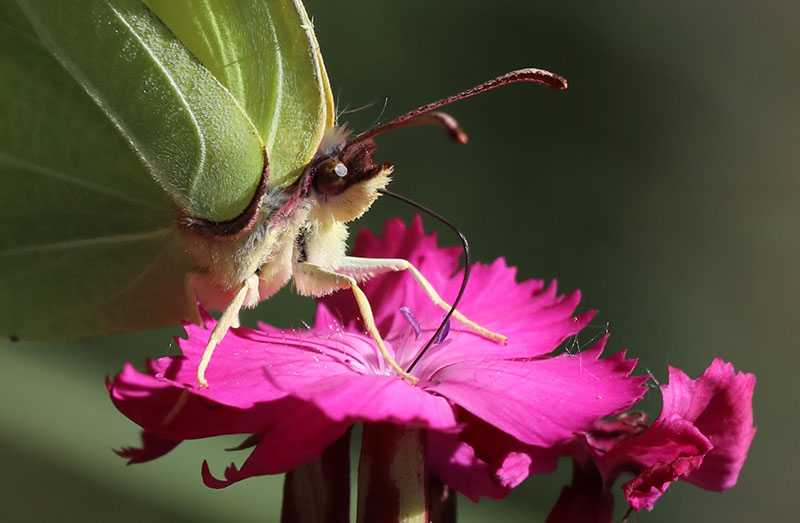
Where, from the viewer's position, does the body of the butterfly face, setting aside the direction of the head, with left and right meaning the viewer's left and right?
facing to the right of the viewer
